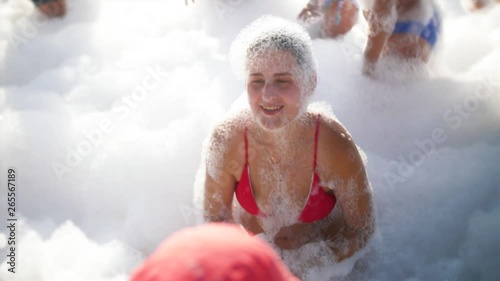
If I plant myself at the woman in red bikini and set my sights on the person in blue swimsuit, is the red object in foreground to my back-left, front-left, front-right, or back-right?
back-right

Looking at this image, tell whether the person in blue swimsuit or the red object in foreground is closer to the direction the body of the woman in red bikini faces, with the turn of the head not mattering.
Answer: the red object in foreground

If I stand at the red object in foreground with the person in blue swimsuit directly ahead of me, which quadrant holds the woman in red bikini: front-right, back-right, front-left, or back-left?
front-left

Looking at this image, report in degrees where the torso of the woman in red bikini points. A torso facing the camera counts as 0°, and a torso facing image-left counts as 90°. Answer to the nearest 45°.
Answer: approximately 0°

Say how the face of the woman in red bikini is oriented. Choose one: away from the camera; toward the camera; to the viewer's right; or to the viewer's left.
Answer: toward the camera

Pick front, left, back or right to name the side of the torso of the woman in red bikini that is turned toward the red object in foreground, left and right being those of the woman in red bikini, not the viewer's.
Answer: front

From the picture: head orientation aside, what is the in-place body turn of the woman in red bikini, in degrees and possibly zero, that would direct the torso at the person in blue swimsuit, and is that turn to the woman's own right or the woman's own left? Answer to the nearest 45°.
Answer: approximately 135° to the woman's own left

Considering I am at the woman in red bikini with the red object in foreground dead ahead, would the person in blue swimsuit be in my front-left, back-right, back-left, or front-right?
back-left
